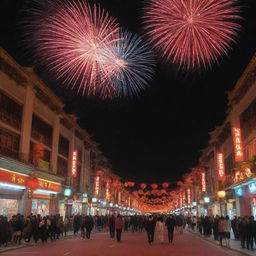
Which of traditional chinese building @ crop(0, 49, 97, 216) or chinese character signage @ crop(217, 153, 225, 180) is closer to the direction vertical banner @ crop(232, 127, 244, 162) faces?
the traditional chinese building
